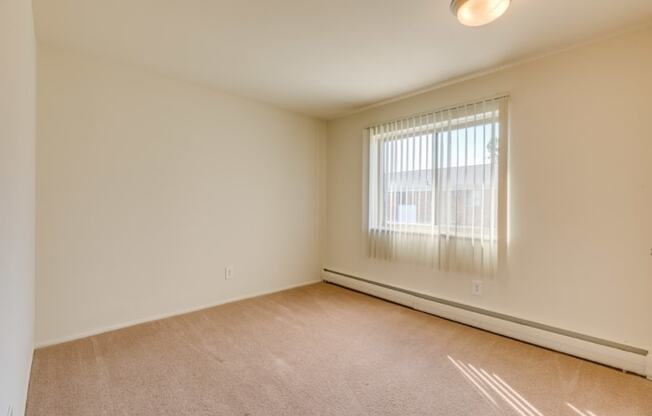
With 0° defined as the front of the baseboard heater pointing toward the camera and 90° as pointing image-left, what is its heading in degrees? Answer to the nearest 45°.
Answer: approximately 45°
